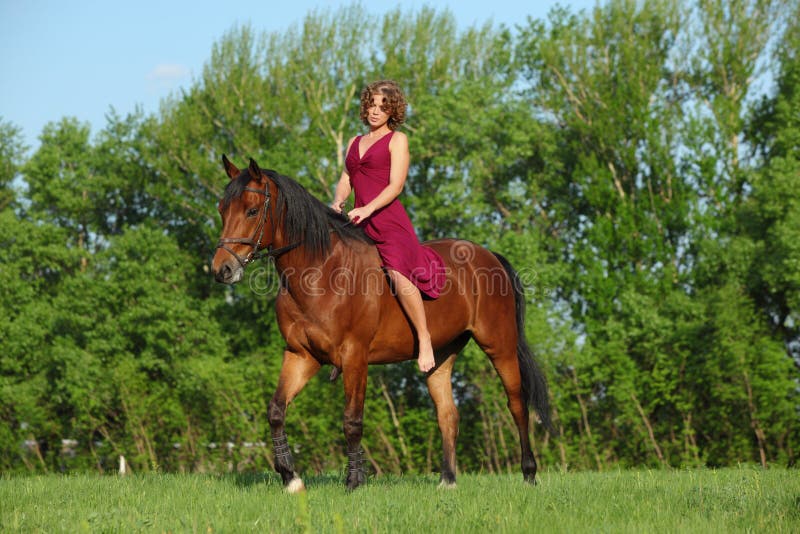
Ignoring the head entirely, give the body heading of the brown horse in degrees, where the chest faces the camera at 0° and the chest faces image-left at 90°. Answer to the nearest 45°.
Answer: approximately 45°

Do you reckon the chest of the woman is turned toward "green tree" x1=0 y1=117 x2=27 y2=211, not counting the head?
no

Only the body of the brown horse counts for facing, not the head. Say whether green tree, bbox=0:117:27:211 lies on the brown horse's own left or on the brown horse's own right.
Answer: on the brown horse's own right
